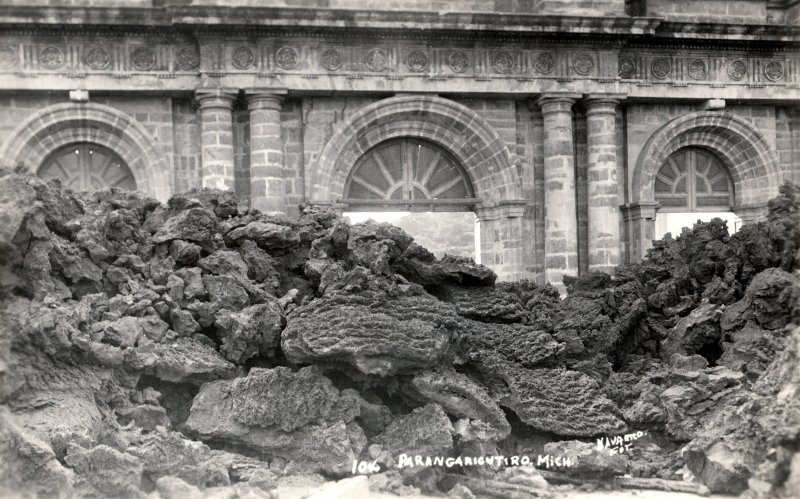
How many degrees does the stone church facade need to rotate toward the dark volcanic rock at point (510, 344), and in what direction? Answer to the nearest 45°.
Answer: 0° — it already faces it

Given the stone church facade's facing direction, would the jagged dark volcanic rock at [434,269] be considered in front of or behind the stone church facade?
in front

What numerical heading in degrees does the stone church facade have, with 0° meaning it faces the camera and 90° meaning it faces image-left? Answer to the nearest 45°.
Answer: approximately 0°

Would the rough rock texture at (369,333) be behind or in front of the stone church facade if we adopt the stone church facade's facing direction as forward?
in front

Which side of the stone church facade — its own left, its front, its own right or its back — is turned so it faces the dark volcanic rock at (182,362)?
front

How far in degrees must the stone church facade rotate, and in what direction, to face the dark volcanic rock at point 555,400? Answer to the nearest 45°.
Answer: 0° — it already faces it

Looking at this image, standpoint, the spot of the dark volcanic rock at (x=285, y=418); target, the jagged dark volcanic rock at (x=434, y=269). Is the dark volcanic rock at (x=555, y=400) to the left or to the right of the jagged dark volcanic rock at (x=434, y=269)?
right

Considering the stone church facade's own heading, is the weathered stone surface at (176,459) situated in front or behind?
in front

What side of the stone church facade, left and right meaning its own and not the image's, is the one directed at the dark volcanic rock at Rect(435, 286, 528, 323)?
front
